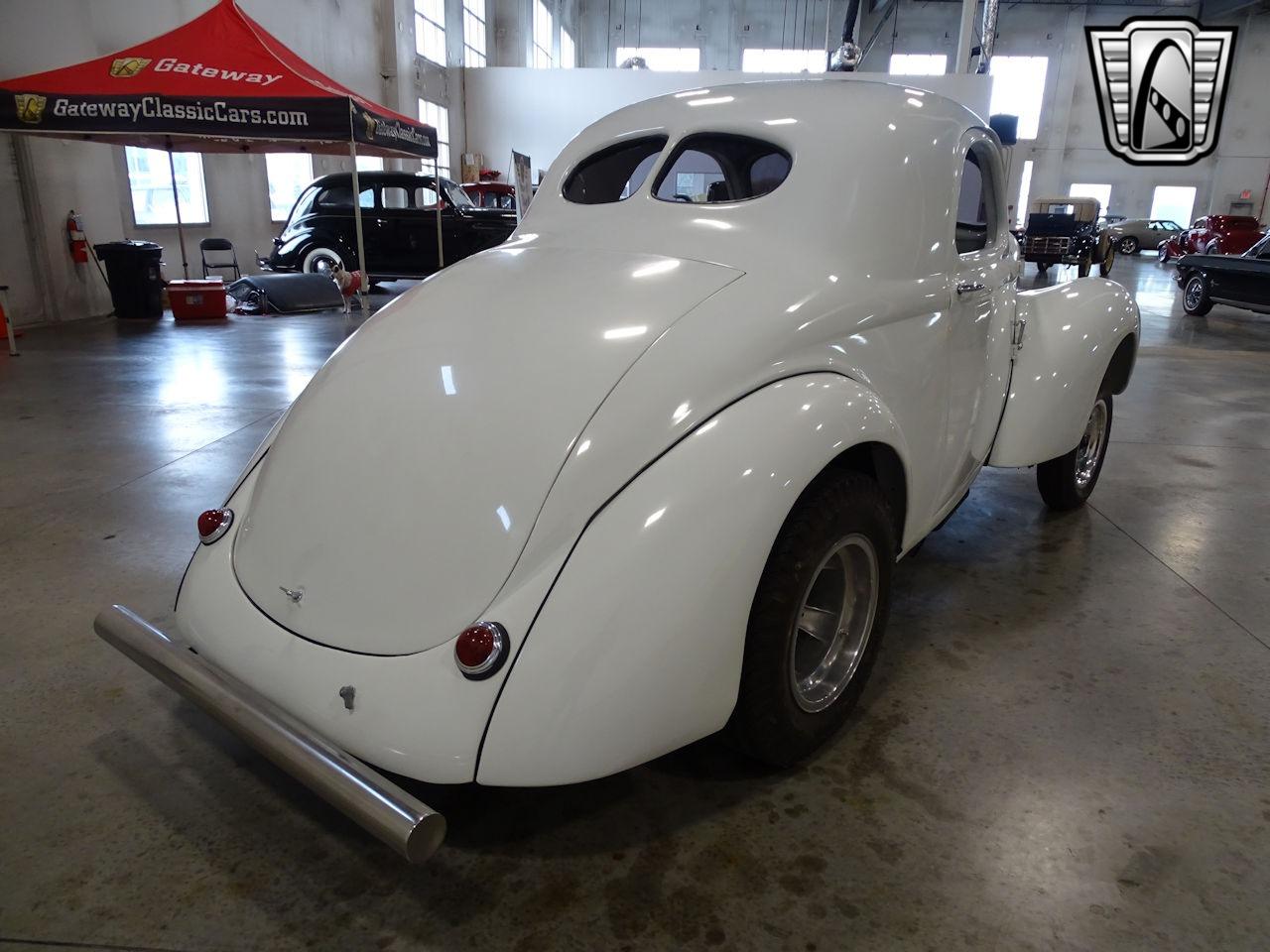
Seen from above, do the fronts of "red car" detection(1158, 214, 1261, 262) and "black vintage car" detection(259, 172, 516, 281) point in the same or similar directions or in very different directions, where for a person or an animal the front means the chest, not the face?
very different directions

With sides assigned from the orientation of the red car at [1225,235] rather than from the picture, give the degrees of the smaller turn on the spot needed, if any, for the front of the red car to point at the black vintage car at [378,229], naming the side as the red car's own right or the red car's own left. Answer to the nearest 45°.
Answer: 0° — it already faces it

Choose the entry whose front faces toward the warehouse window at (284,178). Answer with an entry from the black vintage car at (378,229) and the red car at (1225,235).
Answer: the red car

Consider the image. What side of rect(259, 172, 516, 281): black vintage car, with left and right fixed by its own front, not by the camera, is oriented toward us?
right

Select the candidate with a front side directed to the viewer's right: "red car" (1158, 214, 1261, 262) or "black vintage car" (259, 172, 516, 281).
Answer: the black vintage car

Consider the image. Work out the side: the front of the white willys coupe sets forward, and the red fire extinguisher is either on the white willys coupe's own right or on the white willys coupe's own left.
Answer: on the white willys coupe's own left

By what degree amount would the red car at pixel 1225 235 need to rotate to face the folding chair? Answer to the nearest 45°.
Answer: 0° — it already faces it

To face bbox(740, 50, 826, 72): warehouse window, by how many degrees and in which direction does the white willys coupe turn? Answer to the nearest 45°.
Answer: approximately 45° to its left

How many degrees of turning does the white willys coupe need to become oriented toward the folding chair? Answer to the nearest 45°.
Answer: approximately 90° to its left

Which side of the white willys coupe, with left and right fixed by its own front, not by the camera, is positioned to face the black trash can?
left

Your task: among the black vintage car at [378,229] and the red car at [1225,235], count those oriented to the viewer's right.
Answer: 1

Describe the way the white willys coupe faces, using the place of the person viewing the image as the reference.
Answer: facing away from the viewer and to the right of the viewer
